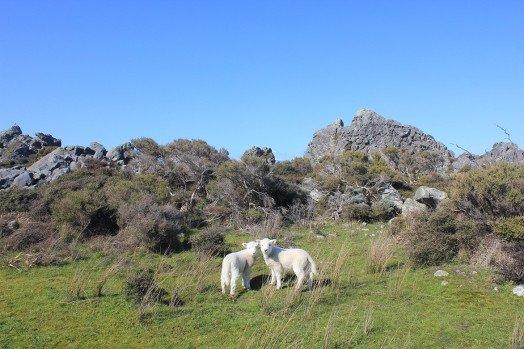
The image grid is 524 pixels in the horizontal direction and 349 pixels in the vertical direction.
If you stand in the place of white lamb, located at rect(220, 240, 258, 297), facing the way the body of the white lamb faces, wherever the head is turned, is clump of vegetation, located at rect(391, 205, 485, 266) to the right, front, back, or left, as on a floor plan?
front

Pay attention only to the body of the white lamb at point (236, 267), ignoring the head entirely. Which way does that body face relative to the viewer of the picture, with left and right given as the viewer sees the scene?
facing away from the viewer and to the right of the viewer

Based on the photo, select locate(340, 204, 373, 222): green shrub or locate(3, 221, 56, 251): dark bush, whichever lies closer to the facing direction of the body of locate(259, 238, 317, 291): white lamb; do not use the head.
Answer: the dark bush

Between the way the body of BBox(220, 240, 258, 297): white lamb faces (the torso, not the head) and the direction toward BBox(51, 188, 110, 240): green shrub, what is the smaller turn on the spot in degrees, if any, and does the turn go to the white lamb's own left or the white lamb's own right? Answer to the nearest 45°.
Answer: approximately 90° to the white lamb's own left

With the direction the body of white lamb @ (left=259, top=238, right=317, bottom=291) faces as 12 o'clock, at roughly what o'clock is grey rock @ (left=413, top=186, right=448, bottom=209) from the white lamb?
The grey rock is roughly at 4 o'clock from the white lamb.

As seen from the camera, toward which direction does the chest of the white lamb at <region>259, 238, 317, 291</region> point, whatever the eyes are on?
to the viewer's left

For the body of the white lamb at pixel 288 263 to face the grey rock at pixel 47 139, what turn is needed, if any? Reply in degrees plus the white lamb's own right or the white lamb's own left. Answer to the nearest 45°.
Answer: approximately 45° to the white lamb's own right

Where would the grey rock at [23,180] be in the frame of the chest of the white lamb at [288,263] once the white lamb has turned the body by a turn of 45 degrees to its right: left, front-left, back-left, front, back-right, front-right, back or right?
front
